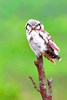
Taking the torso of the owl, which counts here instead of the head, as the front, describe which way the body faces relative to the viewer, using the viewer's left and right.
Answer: facing the viewer and to the left of the viewer
